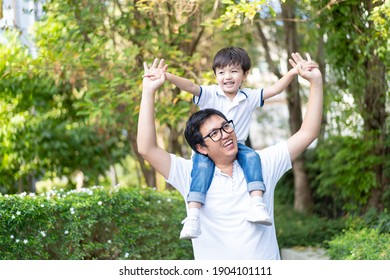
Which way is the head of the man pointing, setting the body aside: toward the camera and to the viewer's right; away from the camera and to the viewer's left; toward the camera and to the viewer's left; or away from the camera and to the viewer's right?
toward the camera and to the viewer's right

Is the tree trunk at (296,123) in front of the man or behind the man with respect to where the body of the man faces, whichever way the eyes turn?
behind

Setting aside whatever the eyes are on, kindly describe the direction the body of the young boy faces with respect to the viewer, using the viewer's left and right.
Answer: facing the viewer

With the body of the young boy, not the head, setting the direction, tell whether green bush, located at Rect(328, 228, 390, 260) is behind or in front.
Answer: behind

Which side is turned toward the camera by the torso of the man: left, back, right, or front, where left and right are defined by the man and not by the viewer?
front

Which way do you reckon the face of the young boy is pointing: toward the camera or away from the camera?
toward the camera
